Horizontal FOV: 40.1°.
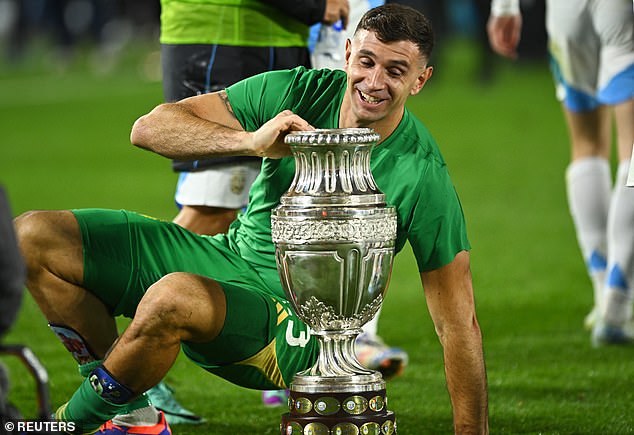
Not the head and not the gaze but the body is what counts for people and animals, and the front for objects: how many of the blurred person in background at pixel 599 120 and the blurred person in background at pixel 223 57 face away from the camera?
1

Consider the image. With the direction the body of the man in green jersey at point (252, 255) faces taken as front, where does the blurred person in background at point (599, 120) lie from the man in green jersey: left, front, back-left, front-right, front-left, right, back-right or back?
back

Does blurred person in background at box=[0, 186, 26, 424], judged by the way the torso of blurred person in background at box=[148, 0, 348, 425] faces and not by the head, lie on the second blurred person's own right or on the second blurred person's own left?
on the second blurred person's own right

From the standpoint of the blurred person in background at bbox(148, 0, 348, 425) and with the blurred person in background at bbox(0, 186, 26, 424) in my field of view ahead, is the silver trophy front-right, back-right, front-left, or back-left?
front-left

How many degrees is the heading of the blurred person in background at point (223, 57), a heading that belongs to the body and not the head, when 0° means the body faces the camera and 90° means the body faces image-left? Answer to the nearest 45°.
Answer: approximately 315°

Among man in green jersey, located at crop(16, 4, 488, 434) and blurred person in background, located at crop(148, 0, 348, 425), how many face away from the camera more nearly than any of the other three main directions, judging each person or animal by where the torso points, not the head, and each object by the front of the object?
0

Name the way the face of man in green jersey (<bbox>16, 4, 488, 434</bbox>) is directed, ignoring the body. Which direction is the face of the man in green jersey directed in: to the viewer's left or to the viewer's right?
to the viewer's left

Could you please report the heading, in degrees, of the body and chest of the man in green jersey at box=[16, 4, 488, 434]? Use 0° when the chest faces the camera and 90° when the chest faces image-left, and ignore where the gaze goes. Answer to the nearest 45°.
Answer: approximately 45°

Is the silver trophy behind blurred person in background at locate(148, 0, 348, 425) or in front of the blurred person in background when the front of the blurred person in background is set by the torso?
in front

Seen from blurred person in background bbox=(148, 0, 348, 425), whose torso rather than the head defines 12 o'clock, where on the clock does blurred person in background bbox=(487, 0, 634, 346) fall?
blurred person in background bbox=(487, 0, 634, 346) is roughly at 10 o'clock from blurred person in background bbox=(148, 0, 348, 425).

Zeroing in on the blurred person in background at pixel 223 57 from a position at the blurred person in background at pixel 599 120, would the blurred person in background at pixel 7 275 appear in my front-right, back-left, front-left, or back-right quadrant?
front-left

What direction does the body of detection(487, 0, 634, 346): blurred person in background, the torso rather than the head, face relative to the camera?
away from the camera
